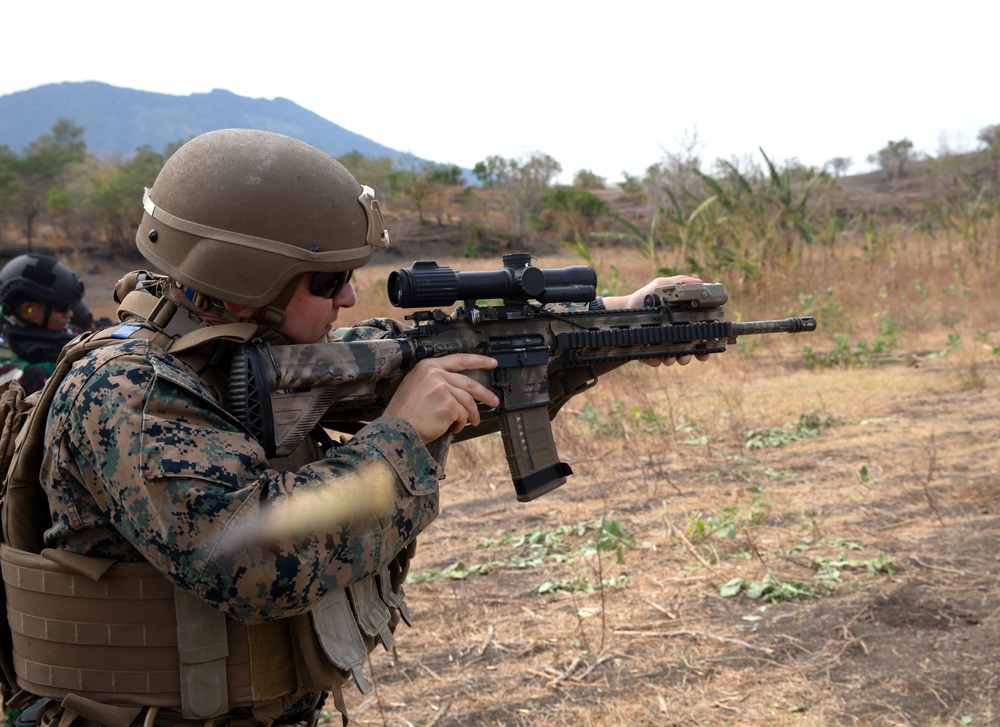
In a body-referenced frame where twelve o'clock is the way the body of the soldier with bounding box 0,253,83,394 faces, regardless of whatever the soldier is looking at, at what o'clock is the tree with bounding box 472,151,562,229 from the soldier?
The tree is roughly at 10 o'clock from the soldier.

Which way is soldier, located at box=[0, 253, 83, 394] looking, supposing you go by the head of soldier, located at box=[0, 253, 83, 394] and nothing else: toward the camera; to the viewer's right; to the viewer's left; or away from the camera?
to the viewer's right

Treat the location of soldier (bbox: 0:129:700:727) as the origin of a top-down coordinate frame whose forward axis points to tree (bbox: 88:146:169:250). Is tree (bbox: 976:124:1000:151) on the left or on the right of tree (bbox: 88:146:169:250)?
right

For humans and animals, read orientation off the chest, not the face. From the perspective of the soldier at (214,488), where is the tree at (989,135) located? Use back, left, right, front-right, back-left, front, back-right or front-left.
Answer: front-left

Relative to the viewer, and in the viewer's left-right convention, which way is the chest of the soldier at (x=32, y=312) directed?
facing to the right of the viewer

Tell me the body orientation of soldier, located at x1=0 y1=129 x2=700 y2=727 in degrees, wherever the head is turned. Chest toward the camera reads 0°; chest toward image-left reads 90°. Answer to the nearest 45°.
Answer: approximately 270°

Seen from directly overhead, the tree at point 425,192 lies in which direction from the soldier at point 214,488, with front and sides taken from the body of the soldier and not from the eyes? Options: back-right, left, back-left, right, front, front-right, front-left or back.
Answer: left

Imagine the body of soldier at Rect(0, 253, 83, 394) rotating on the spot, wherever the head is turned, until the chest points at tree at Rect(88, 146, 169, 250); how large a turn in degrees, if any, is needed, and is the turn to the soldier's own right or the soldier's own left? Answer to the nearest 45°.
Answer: approximately 90° to the soldier's own left
